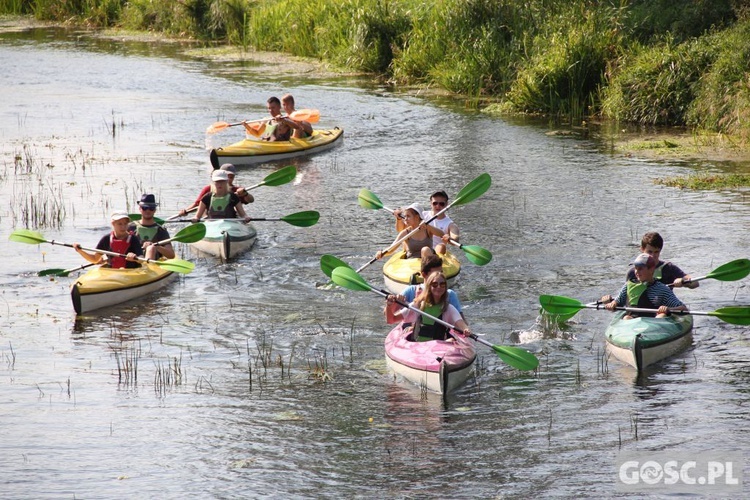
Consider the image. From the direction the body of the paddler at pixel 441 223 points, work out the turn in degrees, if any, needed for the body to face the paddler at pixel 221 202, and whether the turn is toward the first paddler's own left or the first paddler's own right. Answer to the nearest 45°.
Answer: approximately 135° to the first paddler's own right

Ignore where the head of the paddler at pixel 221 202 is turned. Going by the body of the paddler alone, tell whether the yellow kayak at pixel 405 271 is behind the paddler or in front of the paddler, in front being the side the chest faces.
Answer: in front

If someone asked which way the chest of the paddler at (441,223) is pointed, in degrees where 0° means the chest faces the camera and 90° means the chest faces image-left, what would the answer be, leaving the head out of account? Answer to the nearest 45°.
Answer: approximately 0°

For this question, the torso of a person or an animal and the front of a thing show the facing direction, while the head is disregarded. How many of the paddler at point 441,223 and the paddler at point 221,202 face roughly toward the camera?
2

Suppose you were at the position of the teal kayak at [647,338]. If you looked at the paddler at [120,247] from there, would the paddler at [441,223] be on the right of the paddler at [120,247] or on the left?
right

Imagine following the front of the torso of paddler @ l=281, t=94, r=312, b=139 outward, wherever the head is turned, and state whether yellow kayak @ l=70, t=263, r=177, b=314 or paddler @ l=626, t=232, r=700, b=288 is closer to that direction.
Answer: the yellow kayak

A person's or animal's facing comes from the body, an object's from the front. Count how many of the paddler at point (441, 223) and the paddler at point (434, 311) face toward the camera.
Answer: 2

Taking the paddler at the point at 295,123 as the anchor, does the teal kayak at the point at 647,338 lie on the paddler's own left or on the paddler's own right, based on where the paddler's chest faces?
on the paddler's own left

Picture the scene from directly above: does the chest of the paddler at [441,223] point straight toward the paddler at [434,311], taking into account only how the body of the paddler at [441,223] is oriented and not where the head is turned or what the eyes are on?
yes

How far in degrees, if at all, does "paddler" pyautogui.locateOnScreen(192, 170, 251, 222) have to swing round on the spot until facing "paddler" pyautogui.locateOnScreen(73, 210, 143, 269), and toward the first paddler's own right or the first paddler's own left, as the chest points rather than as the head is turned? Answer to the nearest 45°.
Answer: approximately 45° to the first paddler's own right
